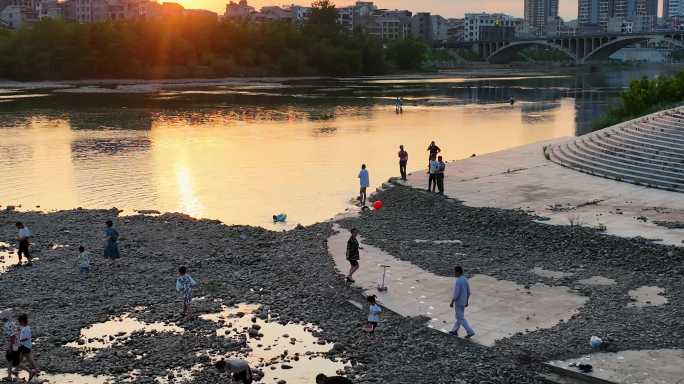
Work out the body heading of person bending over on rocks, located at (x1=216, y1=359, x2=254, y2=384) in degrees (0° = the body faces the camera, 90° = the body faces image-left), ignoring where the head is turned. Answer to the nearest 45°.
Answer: approximately 90°

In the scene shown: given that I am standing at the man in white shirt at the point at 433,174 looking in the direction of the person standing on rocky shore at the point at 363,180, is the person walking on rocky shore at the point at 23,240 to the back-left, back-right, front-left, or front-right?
front-left

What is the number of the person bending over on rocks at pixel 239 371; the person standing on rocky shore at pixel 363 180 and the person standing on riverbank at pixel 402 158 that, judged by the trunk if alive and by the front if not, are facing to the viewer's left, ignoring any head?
1

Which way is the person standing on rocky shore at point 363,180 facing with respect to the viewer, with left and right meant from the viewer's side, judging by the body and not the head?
facing away from the viewer

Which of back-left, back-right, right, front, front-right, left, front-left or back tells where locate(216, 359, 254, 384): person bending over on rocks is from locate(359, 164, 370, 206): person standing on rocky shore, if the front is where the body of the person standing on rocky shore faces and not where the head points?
back

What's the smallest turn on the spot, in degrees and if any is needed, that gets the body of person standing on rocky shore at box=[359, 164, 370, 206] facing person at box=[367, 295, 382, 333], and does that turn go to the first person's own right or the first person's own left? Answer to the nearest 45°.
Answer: approximately 180°
